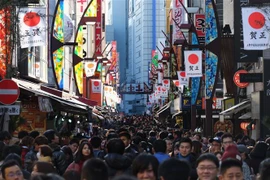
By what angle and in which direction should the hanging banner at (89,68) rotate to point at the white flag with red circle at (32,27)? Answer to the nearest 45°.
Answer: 0° — it already faces it

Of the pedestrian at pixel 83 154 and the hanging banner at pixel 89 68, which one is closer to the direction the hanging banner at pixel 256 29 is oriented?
the pedestrian

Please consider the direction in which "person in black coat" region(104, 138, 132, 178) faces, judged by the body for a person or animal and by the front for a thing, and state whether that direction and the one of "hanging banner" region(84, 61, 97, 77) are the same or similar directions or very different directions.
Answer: very different directions

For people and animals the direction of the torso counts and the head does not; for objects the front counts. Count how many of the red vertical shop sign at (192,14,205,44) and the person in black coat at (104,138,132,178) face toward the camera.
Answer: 1

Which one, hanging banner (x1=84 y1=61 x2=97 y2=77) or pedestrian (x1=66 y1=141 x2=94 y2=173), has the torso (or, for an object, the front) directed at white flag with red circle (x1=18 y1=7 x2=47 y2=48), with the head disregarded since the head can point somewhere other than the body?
the hanging banner

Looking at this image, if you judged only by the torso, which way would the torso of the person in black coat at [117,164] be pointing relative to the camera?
away from the camera

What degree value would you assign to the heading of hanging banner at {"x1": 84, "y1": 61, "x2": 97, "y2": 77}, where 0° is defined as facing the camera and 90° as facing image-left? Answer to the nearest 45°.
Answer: approximately 0°

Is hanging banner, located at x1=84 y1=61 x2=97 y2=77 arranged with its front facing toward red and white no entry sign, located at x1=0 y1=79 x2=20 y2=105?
yes

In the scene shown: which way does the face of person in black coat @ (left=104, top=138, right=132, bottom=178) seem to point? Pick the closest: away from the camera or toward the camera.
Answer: away from the camera

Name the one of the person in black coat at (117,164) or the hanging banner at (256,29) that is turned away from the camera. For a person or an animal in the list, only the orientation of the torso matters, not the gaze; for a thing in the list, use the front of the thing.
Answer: the person in black coat
